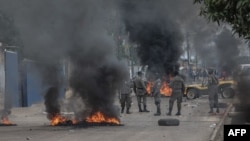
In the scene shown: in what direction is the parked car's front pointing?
to the viewer's left

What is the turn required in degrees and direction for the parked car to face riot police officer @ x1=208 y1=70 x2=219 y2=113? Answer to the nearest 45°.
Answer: approximately 90° to its left
